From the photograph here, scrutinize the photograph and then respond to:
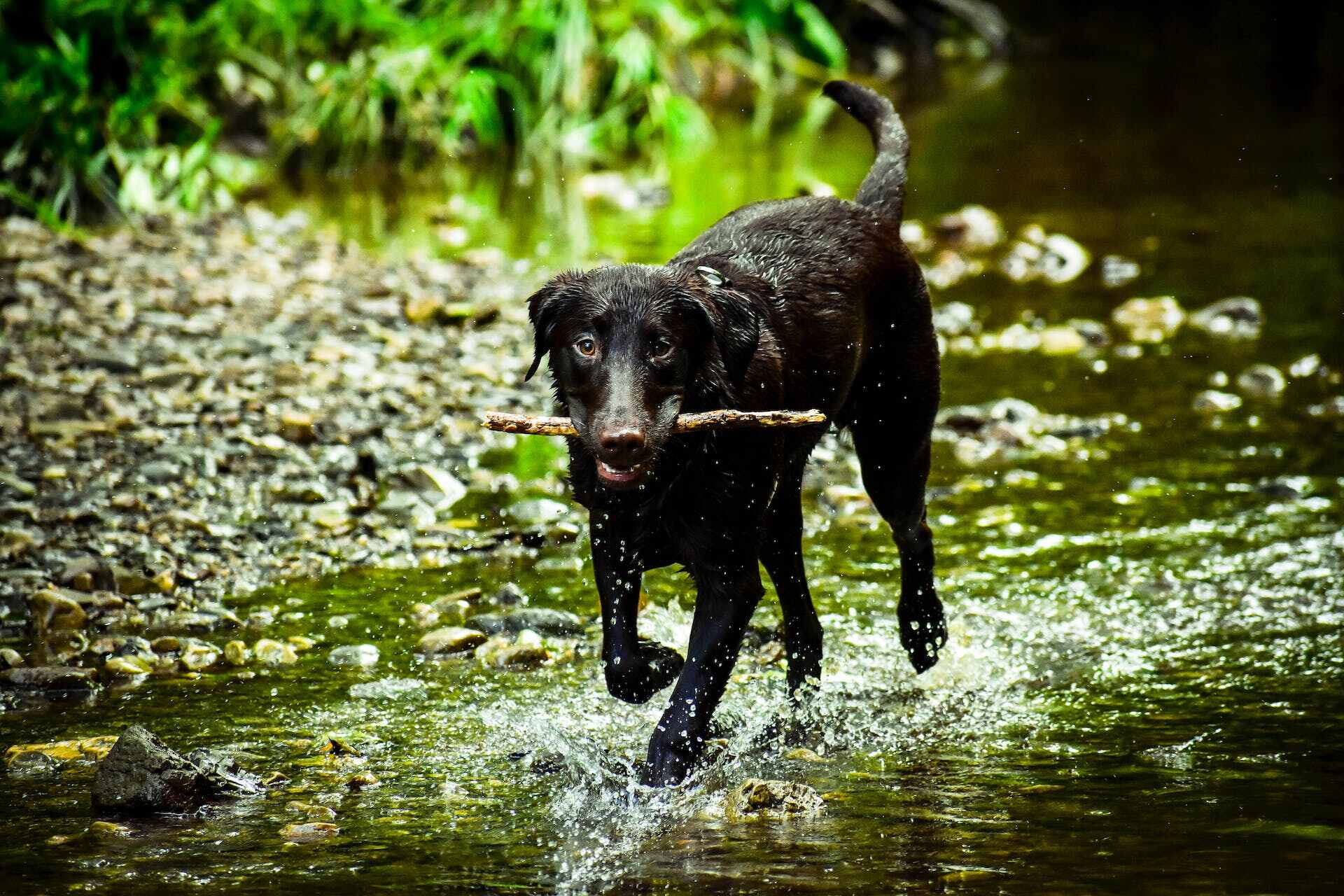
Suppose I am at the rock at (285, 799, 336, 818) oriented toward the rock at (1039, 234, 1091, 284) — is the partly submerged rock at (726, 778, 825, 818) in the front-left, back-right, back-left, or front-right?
front-right

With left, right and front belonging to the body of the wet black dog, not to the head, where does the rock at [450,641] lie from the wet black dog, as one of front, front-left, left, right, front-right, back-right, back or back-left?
right

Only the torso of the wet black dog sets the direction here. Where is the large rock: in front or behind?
in front

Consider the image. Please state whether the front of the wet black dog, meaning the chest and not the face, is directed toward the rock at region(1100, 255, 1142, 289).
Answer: no

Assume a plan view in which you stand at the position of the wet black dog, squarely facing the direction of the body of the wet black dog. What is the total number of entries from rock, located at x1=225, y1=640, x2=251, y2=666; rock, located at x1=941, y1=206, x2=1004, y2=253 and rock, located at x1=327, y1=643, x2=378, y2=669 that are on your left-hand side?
0

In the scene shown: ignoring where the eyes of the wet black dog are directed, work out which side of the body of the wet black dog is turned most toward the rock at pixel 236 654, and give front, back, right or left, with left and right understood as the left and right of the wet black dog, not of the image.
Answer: right

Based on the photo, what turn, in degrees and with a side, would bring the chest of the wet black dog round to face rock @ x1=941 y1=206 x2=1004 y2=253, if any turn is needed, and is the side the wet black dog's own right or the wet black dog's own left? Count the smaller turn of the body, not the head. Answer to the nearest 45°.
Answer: approximately 135° to the wet black dog's own right

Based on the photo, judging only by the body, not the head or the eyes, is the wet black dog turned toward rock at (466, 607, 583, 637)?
no

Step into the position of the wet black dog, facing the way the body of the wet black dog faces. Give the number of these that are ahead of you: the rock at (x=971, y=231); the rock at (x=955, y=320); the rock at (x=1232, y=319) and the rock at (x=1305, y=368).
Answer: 0

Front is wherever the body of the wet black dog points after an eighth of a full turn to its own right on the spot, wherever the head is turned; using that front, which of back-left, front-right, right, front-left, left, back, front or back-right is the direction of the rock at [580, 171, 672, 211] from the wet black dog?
right

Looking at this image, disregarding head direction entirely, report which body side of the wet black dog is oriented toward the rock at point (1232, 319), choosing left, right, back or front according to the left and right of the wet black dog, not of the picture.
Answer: back

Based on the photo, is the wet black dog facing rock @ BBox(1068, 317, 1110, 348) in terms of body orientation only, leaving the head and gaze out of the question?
no

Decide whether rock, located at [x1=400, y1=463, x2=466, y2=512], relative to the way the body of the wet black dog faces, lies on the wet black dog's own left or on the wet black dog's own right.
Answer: on the wet black dog's own right

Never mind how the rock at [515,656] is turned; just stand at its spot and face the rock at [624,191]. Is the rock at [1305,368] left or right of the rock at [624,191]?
right

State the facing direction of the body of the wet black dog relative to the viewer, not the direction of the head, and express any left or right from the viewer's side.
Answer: facing the viewer and to the left of the viewer

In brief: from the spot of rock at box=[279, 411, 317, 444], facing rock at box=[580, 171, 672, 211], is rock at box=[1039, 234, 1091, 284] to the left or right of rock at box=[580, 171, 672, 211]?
right

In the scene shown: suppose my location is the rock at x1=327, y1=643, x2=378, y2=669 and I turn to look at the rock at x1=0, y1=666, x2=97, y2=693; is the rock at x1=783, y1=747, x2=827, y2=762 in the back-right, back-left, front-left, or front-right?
back-left

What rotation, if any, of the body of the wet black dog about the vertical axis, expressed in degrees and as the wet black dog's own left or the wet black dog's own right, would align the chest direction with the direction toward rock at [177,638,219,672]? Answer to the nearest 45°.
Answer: approximately 90° to the wet black dog's own right
